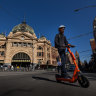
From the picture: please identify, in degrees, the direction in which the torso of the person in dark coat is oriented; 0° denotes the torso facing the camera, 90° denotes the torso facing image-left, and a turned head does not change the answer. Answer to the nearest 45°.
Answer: approximately 315°

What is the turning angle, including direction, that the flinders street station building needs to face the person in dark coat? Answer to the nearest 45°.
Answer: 0° — it already faces them

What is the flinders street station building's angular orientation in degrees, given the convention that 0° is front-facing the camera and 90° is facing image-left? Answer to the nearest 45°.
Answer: approximately 0°

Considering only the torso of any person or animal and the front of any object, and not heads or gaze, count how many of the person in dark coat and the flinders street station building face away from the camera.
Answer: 0
